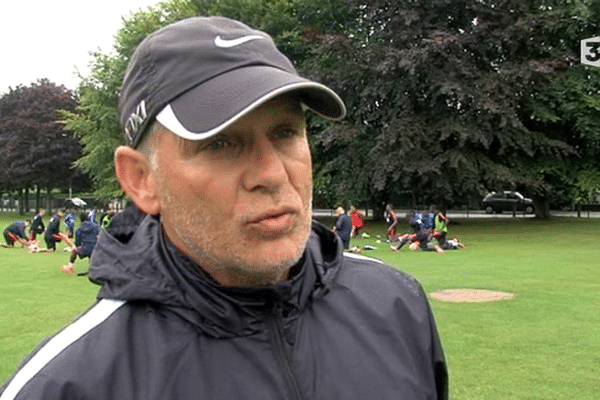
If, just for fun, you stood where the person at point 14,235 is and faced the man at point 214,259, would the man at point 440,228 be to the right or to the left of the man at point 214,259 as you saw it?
left

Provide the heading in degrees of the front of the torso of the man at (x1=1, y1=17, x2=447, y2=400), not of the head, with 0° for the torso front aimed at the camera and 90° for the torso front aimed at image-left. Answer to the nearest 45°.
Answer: approximately 315°

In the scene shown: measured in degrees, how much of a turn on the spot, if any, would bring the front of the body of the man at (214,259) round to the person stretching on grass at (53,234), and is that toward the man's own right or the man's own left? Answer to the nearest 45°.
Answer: approximately 135° to the man's own left

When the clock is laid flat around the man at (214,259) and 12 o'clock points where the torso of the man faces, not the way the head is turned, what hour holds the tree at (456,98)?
The tree is roughly at 8 o'clock from the man.

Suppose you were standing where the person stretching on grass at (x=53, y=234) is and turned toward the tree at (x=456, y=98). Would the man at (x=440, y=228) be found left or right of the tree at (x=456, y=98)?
right

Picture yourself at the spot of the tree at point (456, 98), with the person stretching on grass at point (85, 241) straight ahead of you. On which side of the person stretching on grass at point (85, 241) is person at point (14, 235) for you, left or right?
right

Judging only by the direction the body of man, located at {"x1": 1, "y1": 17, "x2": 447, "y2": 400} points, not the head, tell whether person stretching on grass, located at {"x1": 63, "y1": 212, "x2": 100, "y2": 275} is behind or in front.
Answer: behind

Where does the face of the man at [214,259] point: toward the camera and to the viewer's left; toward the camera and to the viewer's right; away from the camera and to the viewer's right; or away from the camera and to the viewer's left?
toward the camera and to the viewer's right

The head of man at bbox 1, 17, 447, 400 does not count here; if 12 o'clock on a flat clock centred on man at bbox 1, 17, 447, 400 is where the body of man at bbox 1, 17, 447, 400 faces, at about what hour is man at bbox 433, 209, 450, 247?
man at bbox 433, 209, 450, 247 is roughly at 8 o'clock from man at bbox 1, 17, 447, 400.

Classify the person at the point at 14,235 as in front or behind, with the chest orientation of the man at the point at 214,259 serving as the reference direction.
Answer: behind
